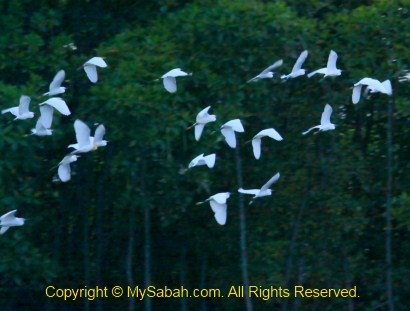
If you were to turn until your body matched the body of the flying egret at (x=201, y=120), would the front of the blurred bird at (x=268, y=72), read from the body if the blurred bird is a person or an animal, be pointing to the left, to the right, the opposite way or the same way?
the same way

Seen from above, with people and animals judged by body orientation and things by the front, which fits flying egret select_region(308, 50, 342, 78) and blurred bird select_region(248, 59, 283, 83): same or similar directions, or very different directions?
same or similar directions

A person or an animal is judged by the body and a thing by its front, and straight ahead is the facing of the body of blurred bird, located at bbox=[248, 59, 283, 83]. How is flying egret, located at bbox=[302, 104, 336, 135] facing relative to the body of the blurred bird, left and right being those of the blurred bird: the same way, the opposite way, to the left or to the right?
the same way
